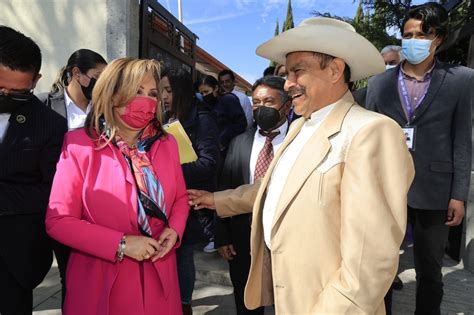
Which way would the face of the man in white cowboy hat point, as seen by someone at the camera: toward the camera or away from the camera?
toward the camera

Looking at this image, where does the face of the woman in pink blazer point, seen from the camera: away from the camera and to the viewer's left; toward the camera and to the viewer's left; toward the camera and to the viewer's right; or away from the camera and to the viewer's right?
toward the camera and to the viewer's right

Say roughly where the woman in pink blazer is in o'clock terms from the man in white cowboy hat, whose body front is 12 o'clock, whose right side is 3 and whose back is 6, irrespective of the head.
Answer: The woman in pink blazer is roughly at 2 o'clock from the man in white cowboy hat.

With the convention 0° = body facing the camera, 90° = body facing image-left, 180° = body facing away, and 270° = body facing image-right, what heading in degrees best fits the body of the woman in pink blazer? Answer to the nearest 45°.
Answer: approximately 315°

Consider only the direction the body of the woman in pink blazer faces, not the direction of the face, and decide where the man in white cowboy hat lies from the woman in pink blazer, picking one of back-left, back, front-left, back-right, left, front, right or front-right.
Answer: front

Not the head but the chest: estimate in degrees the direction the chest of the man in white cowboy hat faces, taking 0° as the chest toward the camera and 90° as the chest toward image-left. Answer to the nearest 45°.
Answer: approximately 45°

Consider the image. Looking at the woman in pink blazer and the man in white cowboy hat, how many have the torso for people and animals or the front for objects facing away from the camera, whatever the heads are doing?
0
